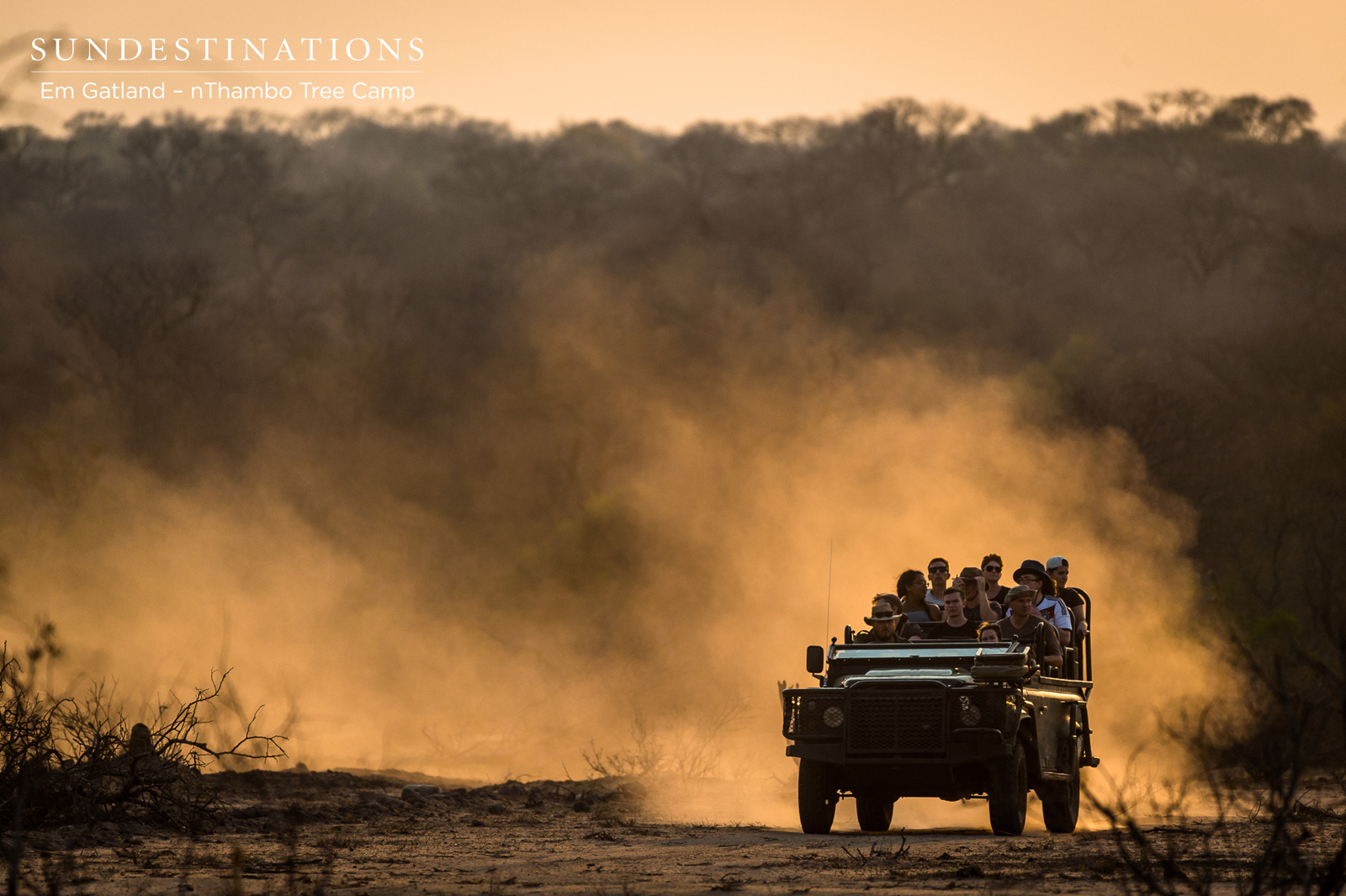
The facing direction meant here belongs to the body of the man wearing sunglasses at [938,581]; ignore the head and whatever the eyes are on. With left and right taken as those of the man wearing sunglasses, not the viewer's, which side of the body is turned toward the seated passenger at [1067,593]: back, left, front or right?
left

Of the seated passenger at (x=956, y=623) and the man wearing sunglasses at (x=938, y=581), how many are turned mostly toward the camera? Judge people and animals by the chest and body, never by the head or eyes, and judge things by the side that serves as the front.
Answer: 2

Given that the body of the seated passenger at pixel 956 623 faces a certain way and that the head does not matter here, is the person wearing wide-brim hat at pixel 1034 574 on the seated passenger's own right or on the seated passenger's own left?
on the seated passenger's own left

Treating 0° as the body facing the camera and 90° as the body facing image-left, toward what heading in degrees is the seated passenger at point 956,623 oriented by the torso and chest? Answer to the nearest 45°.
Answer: approximately 0°

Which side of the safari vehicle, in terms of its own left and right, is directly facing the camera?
front

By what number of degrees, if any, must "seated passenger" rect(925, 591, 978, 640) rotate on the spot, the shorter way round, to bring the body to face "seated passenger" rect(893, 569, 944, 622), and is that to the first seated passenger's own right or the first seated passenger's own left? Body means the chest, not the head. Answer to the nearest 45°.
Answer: approximately 180°

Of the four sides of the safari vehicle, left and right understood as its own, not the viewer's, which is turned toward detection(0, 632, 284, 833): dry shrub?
right
